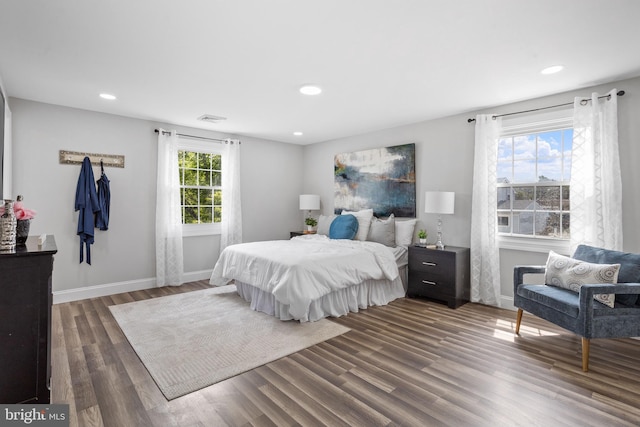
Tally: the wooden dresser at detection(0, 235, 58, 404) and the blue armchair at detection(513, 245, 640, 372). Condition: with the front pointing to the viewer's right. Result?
1

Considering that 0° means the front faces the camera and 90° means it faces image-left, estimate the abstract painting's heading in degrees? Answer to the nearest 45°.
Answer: approximately 45°

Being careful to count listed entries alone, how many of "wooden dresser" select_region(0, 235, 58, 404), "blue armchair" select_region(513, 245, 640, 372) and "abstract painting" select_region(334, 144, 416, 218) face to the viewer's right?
1

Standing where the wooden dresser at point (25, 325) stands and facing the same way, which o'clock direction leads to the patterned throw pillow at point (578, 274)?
The patterned throw pillow is roughly at 1 o'clock from the wooden dresser.

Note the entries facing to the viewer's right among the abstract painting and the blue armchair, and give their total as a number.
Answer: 0

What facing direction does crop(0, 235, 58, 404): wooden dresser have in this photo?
to the viewer's right

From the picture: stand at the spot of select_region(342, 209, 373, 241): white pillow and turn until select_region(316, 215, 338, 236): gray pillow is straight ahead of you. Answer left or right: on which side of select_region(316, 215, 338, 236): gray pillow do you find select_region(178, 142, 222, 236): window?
left

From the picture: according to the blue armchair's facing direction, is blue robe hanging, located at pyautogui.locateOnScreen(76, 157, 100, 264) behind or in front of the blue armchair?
in front

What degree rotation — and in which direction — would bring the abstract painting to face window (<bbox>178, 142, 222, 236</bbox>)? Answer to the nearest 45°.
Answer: approximately 45° to its right

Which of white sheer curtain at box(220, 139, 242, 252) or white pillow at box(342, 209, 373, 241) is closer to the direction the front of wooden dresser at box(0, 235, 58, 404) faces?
the white pillow

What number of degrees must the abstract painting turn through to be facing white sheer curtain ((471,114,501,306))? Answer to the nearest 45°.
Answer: approximately 90° to its left

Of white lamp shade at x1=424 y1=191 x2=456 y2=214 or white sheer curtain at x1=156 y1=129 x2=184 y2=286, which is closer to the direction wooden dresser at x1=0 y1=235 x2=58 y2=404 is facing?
the white lamp shade

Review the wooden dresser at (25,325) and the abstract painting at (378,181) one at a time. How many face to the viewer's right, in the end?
1

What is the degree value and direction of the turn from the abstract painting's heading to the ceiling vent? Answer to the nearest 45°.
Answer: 0° — it already faces it

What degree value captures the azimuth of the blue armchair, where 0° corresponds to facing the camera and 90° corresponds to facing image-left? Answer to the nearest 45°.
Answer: approximately 45°
